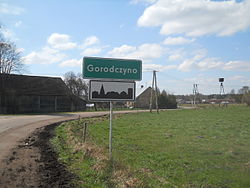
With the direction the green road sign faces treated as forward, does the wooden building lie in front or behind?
behind

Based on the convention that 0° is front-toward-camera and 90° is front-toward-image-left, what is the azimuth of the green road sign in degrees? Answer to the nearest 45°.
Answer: approximately 0°
